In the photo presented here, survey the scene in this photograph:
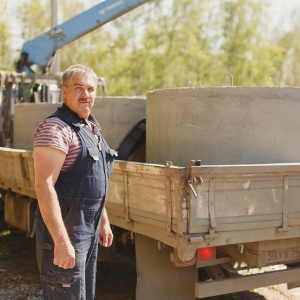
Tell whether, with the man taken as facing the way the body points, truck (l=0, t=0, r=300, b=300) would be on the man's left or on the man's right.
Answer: on the man's left

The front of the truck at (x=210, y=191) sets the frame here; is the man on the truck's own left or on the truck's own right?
on the truck's own left

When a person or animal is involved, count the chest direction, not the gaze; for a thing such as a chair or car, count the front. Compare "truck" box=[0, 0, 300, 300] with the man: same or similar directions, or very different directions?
very different directions

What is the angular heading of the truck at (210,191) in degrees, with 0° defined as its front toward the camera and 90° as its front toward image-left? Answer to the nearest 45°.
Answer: approximately 135°
